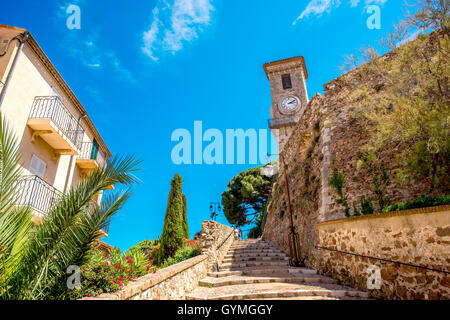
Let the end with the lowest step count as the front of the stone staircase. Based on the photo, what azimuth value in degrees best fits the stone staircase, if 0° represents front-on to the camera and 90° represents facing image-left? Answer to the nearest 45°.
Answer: approximately 0°

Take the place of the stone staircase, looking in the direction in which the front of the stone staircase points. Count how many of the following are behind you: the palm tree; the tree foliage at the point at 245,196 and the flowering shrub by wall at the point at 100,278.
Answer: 1

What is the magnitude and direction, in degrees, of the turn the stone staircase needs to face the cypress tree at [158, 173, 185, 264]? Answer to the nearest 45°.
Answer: approximately 135° to its right

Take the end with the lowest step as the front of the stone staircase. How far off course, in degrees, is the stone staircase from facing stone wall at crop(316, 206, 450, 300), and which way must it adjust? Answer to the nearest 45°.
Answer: approximately 45° to its left

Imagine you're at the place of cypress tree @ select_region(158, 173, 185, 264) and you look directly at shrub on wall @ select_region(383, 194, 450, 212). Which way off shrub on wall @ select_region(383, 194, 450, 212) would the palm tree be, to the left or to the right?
right

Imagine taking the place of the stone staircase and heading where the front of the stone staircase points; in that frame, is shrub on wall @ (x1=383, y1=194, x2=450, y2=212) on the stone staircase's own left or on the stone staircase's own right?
on the stone staircase's own left

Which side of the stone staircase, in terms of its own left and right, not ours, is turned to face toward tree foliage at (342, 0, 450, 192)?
left

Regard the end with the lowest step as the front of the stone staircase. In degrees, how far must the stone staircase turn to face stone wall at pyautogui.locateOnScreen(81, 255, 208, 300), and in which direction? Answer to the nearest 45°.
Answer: approximately 45° to its right

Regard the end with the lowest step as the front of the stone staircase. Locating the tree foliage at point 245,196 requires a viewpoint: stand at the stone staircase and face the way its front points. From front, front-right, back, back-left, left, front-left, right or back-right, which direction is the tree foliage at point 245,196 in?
back

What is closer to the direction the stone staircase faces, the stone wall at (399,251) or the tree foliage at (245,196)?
the stone wall

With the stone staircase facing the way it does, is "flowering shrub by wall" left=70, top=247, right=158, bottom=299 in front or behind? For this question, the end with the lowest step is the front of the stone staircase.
in front
